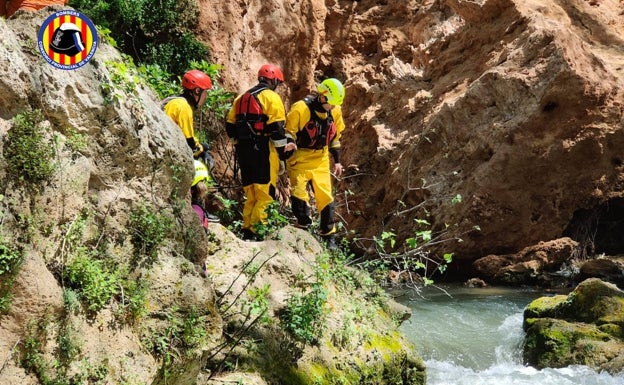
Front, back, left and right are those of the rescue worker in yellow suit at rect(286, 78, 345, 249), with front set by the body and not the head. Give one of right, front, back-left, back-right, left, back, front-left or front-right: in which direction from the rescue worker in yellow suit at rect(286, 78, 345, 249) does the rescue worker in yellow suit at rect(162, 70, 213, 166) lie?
right

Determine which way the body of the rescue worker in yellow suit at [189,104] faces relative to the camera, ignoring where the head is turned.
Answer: to the viewer's right

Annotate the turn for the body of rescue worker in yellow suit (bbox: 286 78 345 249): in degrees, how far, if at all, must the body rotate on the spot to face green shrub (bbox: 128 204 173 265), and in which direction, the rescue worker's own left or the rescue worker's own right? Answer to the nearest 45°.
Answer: approximately 45° to the rescue worker's own right

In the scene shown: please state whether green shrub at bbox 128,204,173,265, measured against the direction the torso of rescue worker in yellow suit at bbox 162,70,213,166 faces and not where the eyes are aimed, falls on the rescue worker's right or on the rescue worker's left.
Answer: on the rescue worker's right
